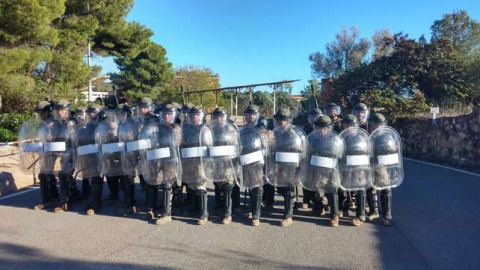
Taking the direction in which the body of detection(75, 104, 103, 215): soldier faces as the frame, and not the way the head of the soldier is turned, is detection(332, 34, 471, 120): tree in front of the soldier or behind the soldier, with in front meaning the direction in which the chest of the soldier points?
behind

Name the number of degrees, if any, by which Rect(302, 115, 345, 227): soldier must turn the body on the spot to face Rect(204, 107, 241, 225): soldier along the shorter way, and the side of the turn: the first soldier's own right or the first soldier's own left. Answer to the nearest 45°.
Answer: approximately 90° to the first soldier's own right

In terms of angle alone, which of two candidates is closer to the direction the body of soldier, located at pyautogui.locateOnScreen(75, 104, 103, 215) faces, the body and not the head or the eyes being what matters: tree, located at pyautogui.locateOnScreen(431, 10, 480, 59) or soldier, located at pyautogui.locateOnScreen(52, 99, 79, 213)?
the soldier

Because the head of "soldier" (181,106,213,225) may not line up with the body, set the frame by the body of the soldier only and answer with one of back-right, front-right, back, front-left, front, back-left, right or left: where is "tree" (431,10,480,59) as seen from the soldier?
back-left

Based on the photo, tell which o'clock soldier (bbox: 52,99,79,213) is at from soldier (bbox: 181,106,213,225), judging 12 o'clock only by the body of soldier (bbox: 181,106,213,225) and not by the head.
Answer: soldier (bbox: 52,99,79,213) is roughly at 4 o'clock from soldier (bbox: 181,106,213,225).

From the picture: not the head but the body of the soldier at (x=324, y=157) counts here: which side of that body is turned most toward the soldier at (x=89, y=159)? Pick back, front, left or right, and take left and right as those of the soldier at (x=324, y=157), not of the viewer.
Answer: right

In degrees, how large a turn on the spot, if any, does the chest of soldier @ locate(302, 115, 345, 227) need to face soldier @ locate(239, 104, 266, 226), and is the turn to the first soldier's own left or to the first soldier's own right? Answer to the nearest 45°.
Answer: approximately 90° to the first soldier's own right

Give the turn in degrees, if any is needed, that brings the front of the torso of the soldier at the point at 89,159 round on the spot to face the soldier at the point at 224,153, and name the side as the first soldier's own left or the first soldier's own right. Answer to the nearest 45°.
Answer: approximately 90° to the first soldier's own left

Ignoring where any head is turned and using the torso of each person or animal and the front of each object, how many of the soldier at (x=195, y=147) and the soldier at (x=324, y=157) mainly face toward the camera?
2

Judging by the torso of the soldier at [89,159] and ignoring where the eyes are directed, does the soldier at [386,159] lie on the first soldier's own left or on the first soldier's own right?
on the first soldier's own left

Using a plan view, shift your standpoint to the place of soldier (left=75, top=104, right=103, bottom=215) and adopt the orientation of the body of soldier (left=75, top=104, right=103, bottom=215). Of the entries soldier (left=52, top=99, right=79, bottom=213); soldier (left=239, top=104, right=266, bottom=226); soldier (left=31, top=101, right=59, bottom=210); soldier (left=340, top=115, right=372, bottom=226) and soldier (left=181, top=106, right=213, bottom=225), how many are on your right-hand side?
2
